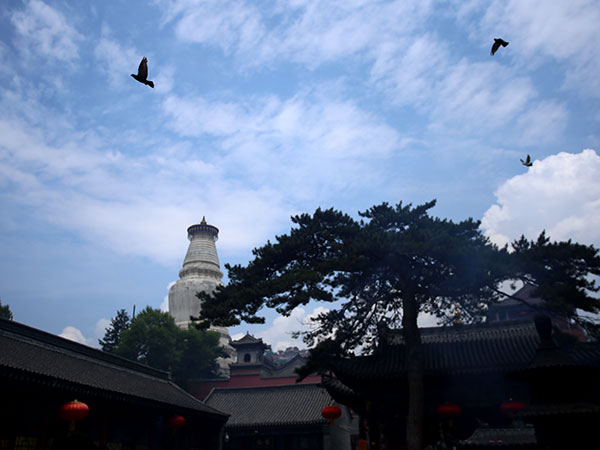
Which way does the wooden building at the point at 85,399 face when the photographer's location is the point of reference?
facing the viewer and to the right of the viewer

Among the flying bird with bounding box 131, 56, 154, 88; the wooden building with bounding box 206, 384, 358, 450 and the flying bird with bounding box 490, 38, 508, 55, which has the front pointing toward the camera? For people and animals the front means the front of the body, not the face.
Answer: the wooden building

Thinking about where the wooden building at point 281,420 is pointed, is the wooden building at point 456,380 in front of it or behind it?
in front

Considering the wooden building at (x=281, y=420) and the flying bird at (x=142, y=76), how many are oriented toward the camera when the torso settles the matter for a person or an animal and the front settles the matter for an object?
1

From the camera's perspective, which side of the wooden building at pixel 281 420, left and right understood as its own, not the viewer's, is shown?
front

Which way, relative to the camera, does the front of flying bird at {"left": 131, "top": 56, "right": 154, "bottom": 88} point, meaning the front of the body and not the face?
to the viewer's left

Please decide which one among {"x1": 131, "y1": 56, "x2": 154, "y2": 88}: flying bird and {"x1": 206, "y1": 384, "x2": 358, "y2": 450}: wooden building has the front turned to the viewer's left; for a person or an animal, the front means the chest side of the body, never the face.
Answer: the flying bird

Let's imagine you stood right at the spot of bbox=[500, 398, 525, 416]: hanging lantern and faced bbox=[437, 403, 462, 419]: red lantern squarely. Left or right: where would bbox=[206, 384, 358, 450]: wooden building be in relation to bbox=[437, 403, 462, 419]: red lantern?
right

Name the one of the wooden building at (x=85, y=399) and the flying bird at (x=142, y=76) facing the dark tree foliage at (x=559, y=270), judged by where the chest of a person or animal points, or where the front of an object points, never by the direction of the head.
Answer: the wooden building
